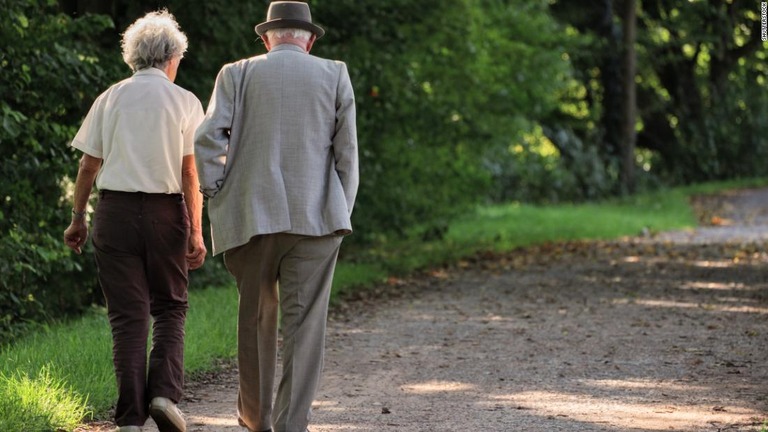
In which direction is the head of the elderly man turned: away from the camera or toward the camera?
away from the camera

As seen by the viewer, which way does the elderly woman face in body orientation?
away from the camera

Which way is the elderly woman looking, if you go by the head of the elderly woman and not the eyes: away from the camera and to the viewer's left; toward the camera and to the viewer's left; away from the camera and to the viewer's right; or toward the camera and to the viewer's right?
away from the camera and to the viewer's right

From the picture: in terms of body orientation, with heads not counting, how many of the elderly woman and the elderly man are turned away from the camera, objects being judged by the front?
2

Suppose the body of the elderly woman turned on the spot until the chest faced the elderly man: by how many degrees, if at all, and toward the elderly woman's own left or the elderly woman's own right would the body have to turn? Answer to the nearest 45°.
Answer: approximately 135° to the elderly woman's own right

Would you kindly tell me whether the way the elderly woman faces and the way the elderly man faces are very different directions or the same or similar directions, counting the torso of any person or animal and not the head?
same or similar directions

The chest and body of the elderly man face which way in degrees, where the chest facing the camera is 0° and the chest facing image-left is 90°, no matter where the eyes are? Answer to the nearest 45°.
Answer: approximately 180°

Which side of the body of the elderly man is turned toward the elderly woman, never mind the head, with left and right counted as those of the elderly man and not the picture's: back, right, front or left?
left
